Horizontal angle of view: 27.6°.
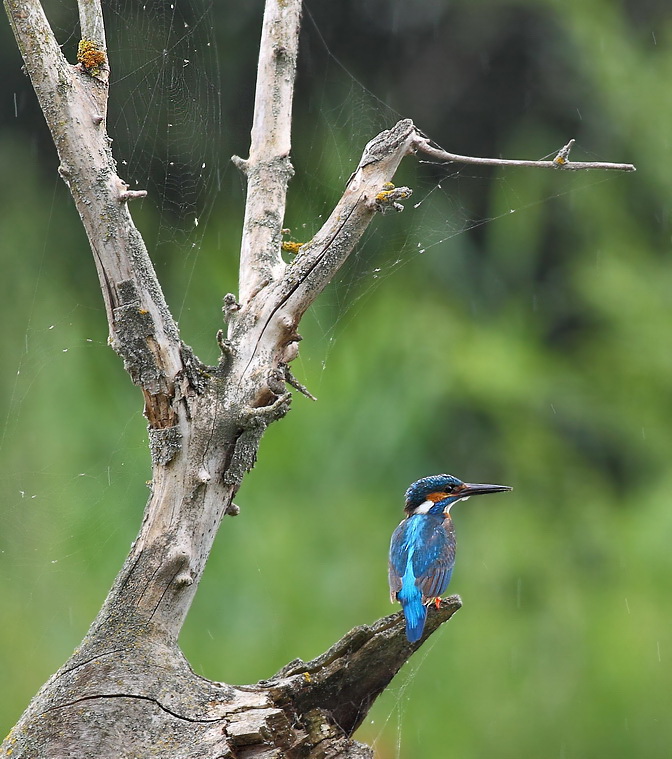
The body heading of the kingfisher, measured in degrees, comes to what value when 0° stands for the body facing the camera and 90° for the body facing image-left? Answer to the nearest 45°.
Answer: approximately 225°
